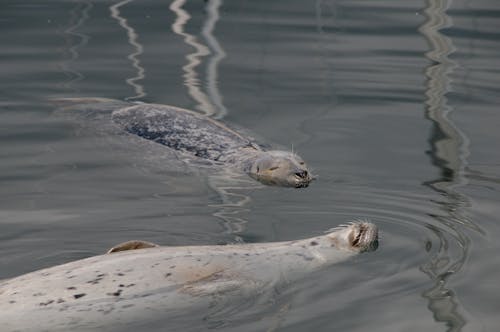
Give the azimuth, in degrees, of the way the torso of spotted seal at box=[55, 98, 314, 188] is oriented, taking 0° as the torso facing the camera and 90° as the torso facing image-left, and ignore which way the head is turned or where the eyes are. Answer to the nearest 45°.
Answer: approximately 315°

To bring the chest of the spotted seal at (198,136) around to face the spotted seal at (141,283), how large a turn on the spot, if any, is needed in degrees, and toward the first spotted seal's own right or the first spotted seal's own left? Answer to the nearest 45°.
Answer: approximately 45° to the first spotted seal's own right
